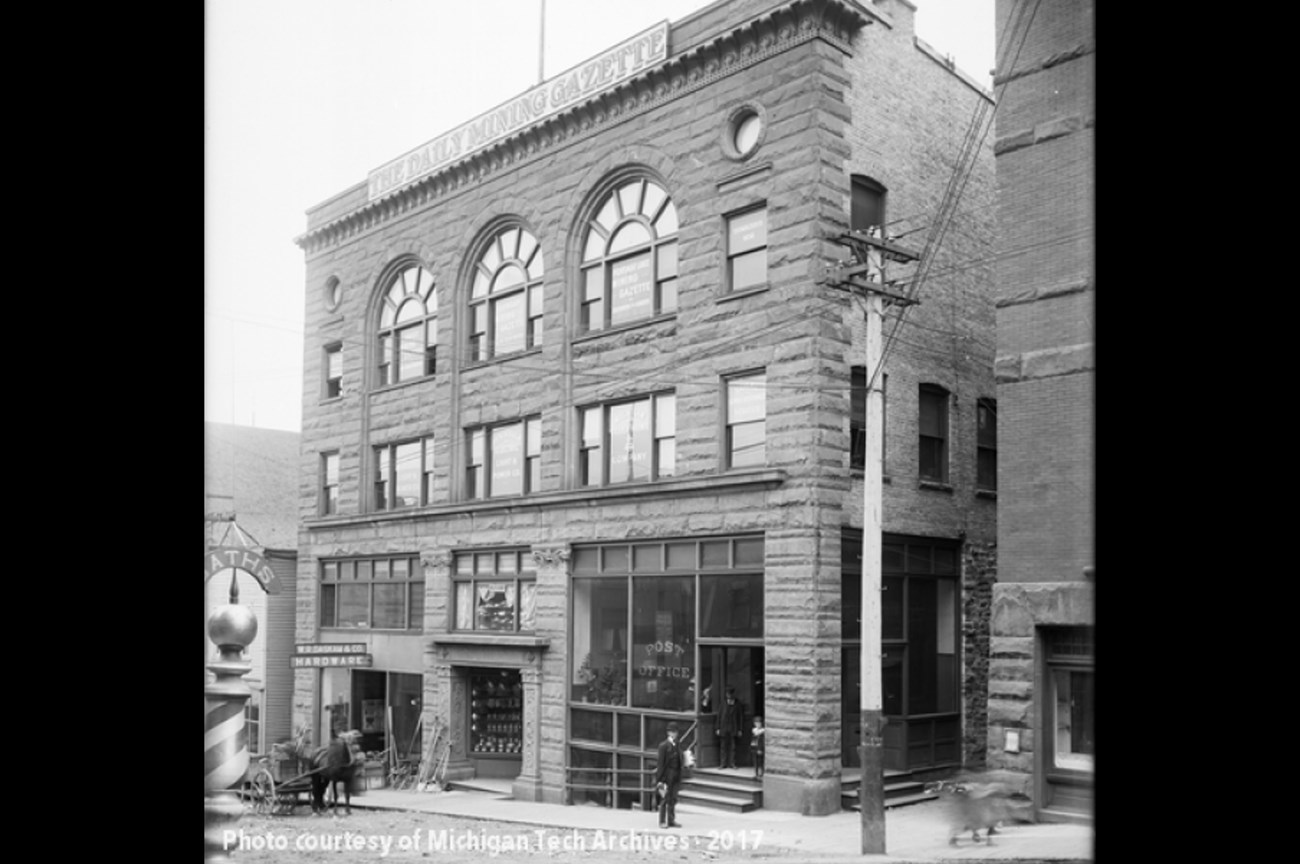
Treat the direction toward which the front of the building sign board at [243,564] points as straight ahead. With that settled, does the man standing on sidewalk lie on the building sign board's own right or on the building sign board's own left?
on the building sign board's own left

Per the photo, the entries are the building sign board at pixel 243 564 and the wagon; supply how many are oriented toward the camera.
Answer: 1

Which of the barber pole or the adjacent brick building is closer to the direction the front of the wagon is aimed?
the adjacent brick building

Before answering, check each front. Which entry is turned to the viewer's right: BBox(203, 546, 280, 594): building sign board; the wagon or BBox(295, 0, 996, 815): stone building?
the wagon

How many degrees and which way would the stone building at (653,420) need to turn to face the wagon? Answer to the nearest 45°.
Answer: approximately 45° to its right

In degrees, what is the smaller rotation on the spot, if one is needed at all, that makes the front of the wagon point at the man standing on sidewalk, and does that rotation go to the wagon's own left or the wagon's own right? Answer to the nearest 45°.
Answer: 0° — it already faces them

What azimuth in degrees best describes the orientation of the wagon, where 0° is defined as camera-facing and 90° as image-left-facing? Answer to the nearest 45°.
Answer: approximately 270°

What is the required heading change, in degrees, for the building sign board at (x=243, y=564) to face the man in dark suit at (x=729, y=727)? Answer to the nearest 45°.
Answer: approximately 90° to its left

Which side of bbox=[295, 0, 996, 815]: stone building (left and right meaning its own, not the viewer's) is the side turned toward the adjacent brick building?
left

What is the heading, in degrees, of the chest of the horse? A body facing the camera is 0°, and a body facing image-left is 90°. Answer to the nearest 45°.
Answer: approximately 315°

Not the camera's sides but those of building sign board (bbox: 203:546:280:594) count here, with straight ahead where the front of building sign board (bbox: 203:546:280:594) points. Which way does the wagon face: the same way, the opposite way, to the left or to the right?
to the left

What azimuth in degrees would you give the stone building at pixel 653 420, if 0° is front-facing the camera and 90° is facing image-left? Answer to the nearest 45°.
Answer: approximately 45°
